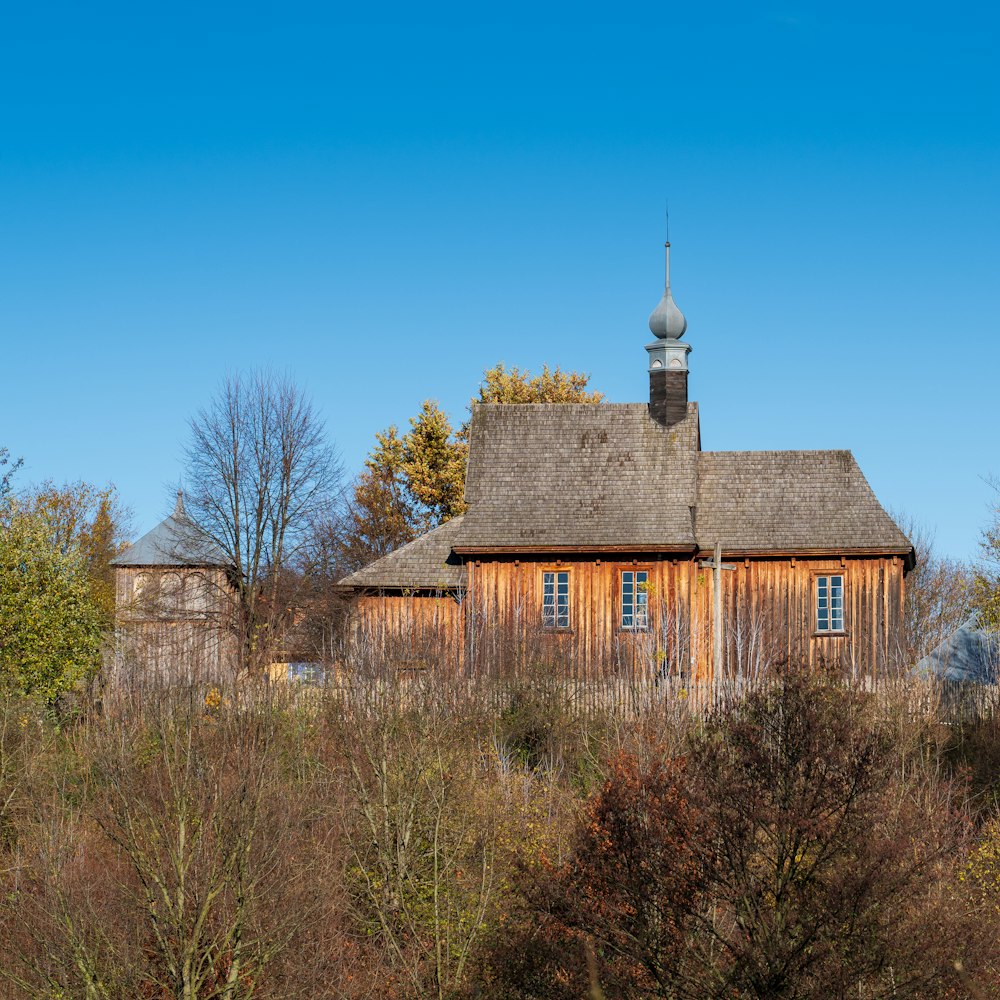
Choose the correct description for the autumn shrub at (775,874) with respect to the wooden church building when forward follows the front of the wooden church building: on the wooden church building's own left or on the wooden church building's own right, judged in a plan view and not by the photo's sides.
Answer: on the wooden church building's own left

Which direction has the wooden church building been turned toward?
to the viewer's left

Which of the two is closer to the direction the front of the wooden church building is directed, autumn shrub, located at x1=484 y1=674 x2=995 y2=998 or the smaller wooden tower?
the smaller wooden tower

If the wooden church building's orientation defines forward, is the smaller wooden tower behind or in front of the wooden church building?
in front

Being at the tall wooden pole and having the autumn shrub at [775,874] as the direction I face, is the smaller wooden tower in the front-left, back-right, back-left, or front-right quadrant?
back-right
